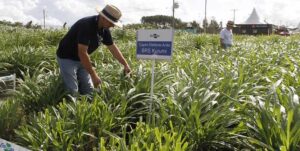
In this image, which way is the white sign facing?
toward the camera

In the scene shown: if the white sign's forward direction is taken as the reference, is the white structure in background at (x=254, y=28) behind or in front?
behind

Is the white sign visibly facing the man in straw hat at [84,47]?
no
